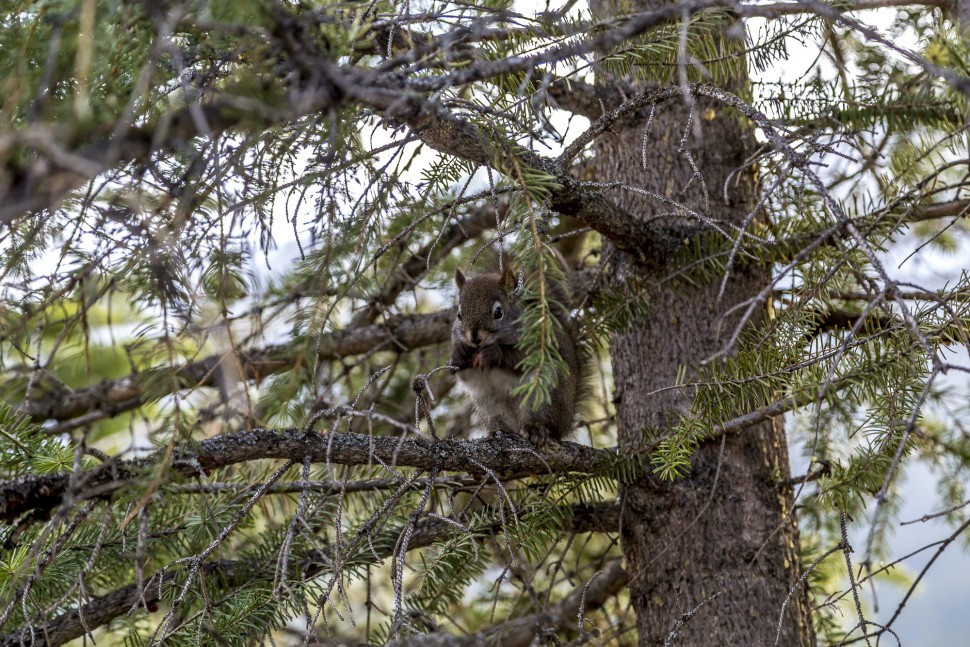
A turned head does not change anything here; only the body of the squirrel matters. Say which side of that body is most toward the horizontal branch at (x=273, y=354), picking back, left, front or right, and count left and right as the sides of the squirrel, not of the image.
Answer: right

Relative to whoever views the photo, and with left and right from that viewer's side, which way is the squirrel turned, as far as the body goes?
facing the viewer and to the left of the viewer

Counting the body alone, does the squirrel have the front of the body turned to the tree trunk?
no
